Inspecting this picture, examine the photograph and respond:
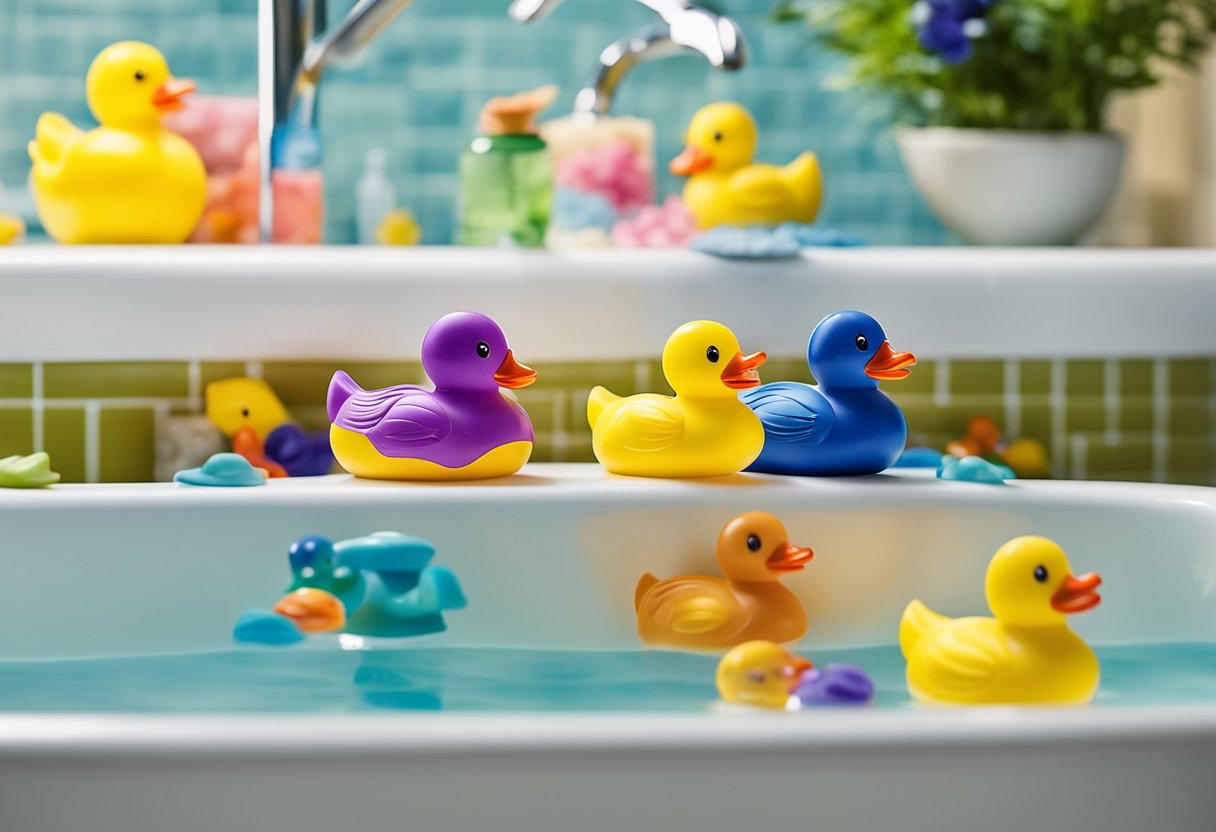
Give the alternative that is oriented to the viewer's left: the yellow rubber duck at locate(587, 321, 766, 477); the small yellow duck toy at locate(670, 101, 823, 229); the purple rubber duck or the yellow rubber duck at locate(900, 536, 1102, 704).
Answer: the small yellow duck toy

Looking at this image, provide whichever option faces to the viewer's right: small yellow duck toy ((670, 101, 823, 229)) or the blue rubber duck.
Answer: the blue rubber duck

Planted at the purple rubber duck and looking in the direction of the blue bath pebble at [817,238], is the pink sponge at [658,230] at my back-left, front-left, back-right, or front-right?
front-left

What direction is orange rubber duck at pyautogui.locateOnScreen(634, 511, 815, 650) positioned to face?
to the viewer's right

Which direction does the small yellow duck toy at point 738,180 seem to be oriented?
to the viewer's left

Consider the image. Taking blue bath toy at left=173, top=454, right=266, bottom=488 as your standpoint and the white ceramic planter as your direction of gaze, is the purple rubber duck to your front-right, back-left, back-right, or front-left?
front-right

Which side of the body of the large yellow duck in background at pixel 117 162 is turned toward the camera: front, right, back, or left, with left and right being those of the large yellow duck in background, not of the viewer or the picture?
right

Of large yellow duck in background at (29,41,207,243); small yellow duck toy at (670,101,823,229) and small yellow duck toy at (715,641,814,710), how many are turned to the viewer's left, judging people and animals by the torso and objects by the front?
1

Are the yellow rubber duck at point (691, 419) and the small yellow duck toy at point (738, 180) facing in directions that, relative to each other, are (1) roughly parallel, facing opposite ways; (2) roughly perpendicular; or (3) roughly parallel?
roughly parallel, facing opposite ways

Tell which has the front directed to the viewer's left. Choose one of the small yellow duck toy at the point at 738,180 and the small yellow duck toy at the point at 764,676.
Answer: the small yellow duck toy at the point at 738,180

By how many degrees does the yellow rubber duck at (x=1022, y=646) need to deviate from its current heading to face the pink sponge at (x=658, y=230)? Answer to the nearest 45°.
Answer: approximately 135° to its left

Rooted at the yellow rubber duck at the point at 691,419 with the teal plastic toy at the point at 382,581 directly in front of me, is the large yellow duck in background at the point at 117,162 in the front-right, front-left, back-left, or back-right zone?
front-right

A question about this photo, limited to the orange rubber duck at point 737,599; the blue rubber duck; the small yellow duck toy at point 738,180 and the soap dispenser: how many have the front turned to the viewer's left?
1

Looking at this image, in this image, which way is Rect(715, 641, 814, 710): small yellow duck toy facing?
to the viewer's right

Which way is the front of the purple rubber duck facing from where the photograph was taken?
facing to the right of the viewer
